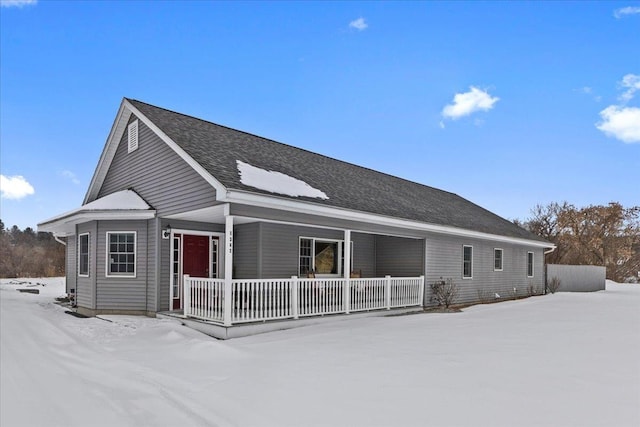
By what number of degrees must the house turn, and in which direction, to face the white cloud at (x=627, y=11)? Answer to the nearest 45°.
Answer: approximately 135° to its left

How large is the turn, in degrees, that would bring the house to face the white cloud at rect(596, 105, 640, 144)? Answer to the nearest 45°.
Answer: approximately 180°

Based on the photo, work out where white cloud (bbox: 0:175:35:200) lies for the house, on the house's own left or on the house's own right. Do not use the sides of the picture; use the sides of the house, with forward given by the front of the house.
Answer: on the house's own right
